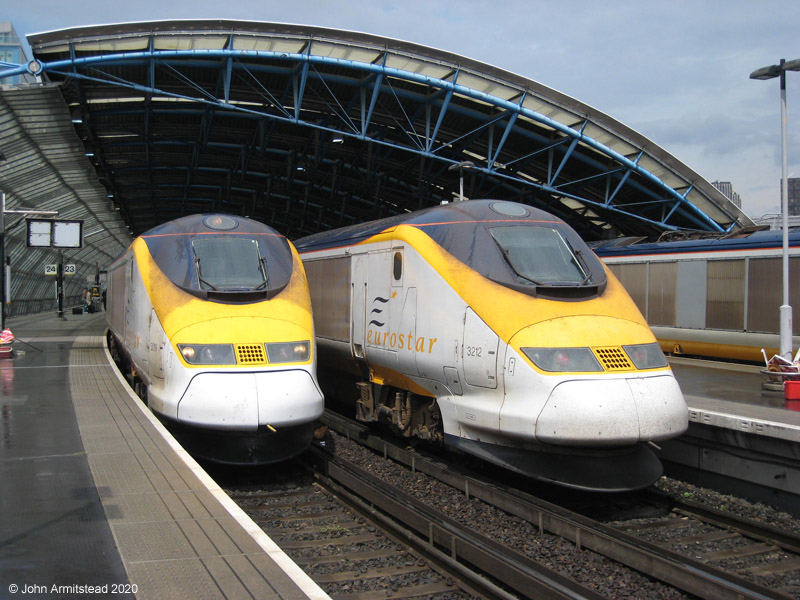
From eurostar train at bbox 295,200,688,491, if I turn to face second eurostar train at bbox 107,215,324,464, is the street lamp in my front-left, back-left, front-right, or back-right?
back-right

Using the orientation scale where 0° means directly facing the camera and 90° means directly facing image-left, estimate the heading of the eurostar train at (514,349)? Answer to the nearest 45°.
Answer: approximately 315°

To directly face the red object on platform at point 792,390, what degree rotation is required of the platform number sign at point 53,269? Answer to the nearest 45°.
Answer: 0° — it already faces it

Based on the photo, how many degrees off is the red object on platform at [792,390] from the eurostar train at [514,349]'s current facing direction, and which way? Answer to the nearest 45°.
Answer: approximately 90° to its left

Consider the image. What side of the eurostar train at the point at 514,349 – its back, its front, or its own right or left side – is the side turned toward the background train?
left

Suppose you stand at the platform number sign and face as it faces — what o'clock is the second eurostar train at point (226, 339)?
The second eurostar train is roughly at 12 o'clock from the platform number sign.

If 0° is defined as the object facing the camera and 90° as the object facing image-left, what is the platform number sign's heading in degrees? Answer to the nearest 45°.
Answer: approximately 0°
